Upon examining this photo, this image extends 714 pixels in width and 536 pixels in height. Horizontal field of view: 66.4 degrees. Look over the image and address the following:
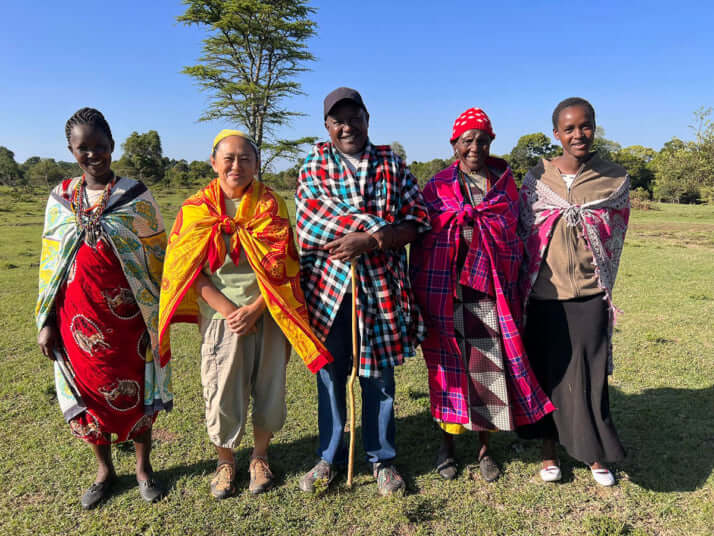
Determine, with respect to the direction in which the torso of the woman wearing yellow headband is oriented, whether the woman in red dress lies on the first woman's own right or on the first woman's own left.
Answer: on the first woman's own right

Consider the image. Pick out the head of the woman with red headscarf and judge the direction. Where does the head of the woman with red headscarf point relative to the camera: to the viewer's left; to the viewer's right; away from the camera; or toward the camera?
toward the camera

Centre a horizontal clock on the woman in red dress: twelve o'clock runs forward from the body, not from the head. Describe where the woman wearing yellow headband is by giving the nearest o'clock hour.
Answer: The woman wearing yellow headband is roughly at 10 o'clock from the woman in red dress.

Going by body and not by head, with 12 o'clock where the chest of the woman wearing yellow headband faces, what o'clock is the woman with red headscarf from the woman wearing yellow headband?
The woman with red headscarf is roughly at 9 o'clock from the woman wearing yellow headband.

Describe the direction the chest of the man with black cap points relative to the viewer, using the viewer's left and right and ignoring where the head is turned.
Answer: facing the viewer

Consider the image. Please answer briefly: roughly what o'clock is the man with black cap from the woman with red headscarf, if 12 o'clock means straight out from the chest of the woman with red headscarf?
The man with black cap is roughly at 2 o'clock from the woman with red headscarf.

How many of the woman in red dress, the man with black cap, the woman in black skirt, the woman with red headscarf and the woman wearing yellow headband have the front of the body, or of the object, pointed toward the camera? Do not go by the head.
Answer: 5

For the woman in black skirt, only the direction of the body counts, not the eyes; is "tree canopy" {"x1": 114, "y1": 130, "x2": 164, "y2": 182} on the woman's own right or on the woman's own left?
on the woman's own right

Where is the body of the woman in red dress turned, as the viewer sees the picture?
toward the camera

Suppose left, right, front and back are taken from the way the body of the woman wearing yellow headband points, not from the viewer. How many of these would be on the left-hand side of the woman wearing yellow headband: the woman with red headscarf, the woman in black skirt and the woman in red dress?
2

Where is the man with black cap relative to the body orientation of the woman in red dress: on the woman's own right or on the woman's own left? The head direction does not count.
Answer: on the woman's own left

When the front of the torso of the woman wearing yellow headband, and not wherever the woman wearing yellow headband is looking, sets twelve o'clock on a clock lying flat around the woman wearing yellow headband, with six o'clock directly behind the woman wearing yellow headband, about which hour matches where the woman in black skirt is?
The woman in black skirt is roughly at 9 o'clock from the woman wearing yellow headband.

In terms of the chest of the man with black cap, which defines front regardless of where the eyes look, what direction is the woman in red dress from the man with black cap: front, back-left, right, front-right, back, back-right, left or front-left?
right

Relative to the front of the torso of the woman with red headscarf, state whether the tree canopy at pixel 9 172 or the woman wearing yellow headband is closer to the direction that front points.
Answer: the woman wearing yellow headband

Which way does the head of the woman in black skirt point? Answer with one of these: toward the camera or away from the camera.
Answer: toward the camera
